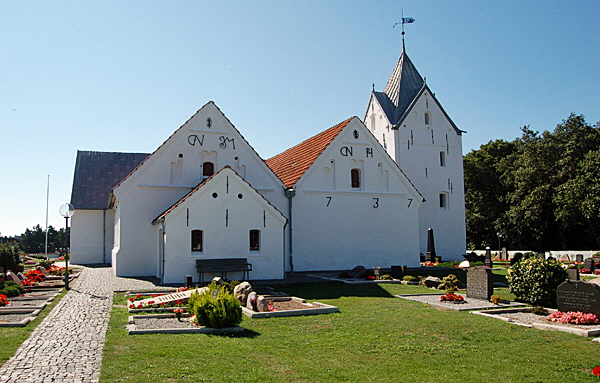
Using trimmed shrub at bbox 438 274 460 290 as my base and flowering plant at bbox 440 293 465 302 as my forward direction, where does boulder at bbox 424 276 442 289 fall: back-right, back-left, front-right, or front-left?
back-right

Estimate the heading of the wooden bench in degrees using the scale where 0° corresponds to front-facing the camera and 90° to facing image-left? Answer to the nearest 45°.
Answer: approximately 0°

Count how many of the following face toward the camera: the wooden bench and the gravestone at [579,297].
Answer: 2

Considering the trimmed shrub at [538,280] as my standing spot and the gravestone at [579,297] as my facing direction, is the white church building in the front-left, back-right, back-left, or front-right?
back-right

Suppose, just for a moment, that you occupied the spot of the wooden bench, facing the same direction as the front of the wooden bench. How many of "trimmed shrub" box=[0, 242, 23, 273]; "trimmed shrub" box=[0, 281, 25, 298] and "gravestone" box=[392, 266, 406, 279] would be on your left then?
1

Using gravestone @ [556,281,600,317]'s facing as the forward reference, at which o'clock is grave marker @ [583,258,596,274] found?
The grave marker is roughly at 6 o'clock from the gravestone.

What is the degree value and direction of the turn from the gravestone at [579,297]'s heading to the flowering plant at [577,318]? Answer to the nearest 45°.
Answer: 0° — it already faces it

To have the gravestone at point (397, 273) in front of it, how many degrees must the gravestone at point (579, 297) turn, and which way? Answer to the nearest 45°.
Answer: approximately 135° to its right

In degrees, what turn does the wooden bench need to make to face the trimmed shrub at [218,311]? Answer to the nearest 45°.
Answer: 0° — it already faces it

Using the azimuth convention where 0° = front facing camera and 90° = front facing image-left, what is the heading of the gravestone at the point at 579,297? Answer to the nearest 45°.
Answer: approximately 0°
